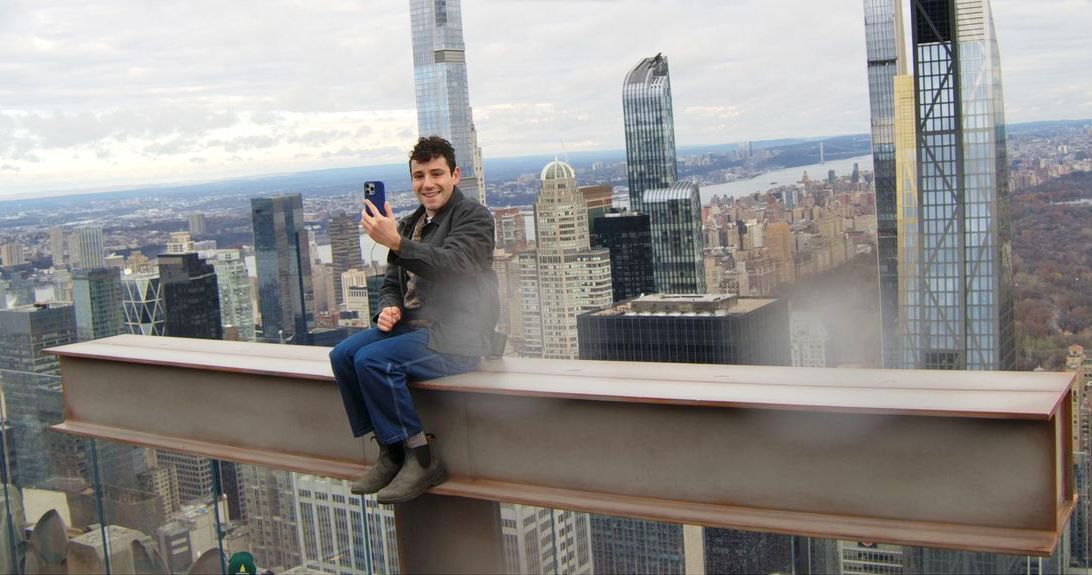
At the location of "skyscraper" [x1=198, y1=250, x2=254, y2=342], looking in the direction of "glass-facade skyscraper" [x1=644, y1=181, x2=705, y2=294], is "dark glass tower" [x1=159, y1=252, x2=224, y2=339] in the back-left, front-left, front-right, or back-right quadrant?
back-right

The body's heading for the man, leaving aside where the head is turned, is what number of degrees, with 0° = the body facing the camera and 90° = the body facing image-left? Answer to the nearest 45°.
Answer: approximately 45°

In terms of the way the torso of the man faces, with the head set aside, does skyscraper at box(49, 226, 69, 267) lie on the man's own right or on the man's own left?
on the man's own right

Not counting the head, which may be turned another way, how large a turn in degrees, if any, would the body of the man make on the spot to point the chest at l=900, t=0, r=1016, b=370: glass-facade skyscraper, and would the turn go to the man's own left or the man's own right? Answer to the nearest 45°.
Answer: approximately 180°

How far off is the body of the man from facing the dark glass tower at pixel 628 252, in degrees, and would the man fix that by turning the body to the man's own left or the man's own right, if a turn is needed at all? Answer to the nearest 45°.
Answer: approximately 135° to the man's own right

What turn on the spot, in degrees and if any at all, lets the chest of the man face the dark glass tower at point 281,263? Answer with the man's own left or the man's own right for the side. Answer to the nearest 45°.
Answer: approximately 135° to the man's own right

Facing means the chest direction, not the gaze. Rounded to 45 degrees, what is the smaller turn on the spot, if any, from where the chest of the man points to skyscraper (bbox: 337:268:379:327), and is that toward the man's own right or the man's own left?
approximately 135° to the man's own right

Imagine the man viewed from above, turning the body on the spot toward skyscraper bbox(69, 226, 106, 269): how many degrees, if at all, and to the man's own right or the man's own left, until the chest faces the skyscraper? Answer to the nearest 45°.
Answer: approximately 135° to the man's own right

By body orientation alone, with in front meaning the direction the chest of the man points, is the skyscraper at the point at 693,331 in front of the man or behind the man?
behind

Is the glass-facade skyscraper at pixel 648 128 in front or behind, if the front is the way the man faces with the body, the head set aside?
behind
